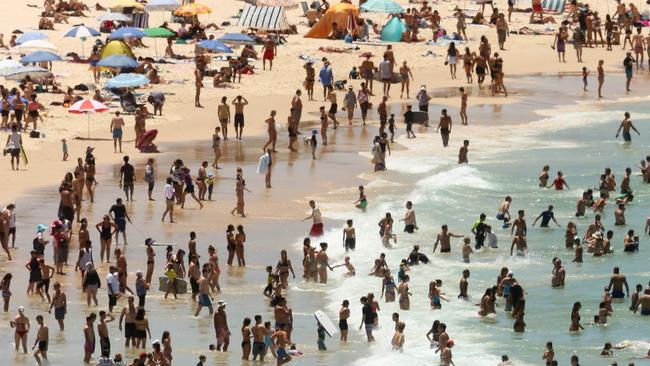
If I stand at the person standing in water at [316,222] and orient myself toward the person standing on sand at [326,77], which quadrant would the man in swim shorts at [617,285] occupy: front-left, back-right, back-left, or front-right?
back-right

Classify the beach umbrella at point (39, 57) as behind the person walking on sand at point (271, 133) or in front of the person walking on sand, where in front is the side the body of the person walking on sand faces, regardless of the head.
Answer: behind
